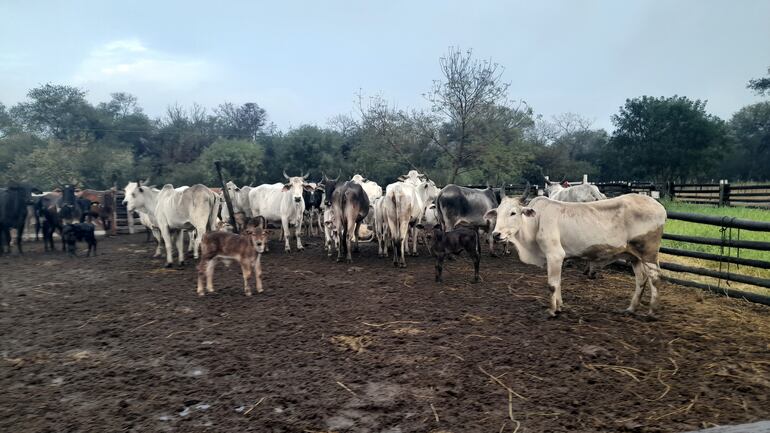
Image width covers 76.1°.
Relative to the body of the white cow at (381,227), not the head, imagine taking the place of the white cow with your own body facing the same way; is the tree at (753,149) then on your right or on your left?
on your right

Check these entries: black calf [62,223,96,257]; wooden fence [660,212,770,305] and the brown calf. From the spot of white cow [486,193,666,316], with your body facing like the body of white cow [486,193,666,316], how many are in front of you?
2

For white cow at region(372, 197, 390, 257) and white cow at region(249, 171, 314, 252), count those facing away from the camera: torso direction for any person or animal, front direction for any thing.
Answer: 1

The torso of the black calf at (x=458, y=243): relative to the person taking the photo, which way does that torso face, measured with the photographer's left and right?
facing to the left of the viewer

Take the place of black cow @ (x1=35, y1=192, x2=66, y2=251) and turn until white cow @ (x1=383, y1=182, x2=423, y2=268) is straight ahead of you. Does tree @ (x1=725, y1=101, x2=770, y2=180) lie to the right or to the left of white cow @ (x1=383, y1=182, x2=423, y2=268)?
left

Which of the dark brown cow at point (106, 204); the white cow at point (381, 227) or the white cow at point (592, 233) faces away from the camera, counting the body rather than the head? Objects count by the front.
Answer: the white cow at point (381, 227)

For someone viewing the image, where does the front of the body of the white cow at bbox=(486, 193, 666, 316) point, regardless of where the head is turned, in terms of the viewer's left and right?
facing to the left of the viewer

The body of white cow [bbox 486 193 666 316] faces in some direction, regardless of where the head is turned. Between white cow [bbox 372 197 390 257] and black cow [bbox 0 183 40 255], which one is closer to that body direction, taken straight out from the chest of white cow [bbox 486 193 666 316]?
the black cow

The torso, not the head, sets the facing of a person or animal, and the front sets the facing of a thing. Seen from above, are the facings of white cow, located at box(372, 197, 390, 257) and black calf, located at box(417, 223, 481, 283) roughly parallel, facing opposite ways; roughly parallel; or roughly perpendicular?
roughly perpendicular

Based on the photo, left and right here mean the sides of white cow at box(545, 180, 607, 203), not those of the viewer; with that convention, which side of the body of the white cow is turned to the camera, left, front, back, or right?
left
